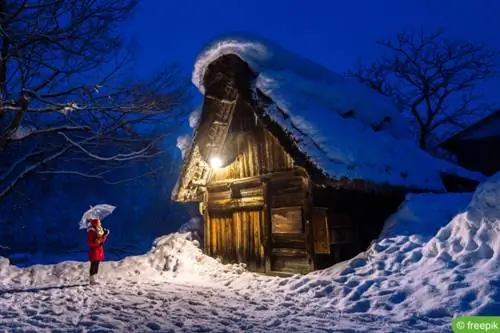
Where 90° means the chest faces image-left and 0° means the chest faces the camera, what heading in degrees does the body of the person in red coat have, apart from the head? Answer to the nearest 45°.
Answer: approximately 270°

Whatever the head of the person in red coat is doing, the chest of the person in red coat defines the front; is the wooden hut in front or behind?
in front
